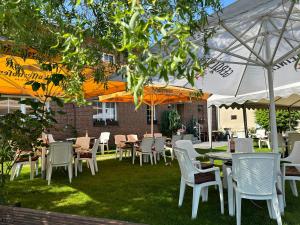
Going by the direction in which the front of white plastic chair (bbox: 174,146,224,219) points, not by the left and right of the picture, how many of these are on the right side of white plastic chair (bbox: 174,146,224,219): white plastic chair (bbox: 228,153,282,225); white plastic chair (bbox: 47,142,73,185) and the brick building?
1

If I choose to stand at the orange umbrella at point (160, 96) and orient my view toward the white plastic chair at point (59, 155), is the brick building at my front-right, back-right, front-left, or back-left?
back-right

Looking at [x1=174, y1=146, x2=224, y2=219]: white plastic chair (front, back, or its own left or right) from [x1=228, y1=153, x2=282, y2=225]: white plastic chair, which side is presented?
right

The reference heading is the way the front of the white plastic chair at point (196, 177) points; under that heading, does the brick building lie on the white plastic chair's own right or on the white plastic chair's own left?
on the white plastic chair's own left

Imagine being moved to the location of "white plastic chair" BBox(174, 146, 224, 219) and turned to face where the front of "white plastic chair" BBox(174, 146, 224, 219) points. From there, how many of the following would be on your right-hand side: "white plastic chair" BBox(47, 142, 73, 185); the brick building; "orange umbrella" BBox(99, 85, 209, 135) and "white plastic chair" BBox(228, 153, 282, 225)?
1

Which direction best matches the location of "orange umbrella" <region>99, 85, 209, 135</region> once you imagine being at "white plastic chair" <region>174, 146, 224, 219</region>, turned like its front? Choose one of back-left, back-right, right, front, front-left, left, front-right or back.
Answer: front-left

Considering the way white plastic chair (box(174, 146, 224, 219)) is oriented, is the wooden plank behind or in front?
behind

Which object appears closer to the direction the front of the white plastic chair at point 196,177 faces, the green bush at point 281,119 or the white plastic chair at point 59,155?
the green bush

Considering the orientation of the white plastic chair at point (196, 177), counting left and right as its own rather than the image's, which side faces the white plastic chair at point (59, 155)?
left

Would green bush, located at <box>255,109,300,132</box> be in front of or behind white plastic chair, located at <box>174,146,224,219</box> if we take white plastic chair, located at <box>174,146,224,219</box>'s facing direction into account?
in front

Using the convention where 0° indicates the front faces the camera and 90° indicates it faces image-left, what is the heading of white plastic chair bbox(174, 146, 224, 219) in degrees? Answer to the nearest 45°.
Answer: approximately 225°
